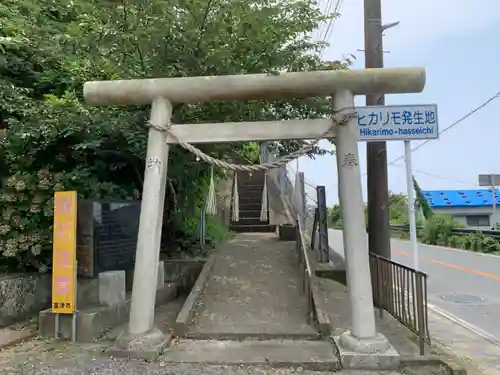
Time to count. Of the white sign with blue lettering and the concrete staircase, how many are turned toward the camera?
2

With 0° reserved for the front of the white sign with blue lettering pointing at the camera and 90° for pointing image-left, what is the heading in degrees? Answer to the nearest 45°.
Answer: approximately 0°

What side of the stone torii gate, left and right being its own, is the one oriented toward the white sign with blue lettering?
left

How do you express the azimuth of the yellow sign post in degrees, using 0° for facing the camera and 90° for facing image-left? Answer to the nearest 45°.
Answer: approximately 0°

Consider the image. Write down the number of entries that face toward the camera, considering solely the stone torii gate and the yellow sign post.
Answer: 2

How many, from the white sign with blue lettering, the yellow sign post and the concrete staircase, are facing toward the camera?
3

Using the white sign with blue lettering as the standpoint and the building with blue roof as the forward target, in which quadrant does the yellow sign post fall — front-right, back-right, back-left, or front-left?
back-left

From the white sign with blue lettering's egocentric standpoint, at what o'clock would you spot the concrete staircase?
The concrete staircase is roughly at 5 o'clock from the white sign with blue lettering.

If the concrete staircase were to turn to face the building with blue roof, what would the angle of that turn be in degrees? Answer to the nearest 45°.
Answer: approximately 135° to its left

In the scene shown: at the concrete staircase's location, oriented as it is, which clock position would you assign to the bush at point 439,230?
The bush is roughly at 8 o'clock from the concrete staircase.
